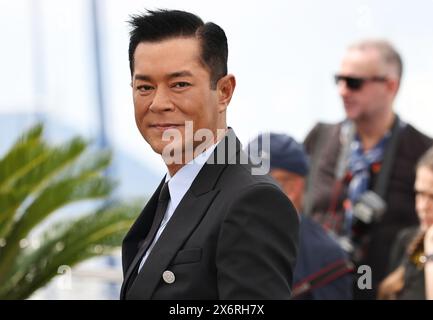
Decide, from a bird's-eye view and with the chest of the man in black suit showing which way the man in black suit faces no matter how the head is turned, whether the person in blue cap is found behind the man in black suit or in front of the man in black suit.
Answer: behind
